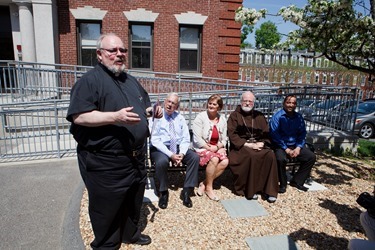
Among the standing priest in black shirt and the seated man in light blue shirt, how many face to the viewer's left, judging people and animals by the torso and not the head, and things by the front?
0

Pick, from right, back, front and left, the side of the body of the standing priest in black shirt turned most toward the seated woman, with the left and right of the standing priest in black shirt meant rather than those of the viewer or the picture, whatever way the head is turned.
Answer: left

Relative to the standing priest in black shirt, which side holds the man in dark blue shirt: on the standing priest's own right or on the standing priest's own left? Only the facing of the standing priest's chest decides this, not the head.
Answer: on the standing priest's own left

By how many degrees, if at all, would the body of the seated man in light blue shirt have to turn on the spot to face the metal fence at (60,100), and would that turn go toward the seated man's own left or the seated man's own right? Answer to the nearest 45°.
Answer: approximately 135° to the seated man's own right

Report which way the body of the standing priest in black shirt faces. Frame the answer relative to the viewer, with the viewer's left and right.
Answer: facing the viewer and to the right of the viewer

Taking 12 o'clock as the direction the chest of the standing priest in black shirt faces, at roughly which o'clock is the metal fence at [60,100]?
The metal fence is roughly at 7 o'clock from the standing priest in black shirt.

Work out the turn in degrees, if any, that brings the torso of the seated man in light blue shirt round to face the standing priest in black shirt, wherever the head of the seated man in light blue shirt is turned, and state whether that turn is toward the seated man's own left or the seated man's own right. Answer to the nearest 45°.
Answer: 0° — they already face them

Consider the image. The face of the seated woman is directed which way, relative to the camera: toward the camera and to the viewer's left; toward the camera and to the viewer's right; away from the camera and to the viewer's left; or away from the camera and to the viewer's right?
toward the camera and to the viewer's left

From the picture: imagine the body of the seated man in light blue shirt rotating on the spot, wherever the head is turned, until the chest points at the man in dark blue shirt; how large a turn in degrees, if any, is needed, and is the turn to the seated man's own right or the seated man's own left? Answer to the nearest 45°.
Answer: approximately 90° to the seated man's own left

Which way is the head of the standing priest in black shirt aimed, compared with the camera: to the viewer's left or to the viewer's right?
to the viewer's right

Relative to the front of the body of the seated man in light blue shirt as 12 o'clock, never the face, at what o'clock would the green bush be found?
The green bush is roughly at 8 o'clock from the seated man in light blue shirt.

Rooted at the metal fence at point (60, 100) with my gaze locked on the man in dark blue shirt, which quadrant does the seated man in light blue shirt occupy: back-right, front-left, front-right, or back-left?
front-right

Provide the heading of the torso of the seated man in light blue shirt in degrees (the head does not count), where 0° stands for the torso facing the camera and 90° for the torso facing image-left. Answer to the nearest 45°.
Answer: approximately 0°
